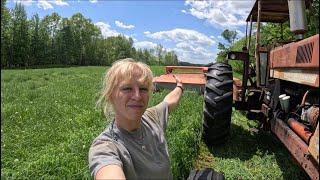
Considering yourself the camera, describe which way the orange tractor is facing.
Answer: facing the viewer and to the right of the viewer

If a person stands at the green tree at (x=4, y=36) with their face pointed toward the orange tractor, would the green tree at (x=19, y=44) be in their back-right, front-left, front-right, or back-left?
front-left

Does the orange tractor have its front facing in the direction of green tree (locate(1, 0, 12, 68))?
no

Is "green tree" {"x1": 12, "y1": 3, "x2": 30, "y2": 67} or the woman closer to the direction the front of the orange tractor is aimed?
the woman

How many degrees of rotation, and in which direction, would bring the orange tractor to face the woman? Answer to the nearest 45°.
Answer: approximately 90° to its right

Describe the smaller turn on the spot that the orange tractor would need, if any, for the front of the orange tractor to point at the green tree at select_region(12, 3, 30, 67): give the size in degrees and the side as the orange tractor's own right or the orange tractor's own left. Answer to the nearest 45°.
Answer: approximately 180°

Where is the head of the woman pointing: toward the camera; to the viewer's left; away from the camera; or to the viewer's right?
toward the camera
